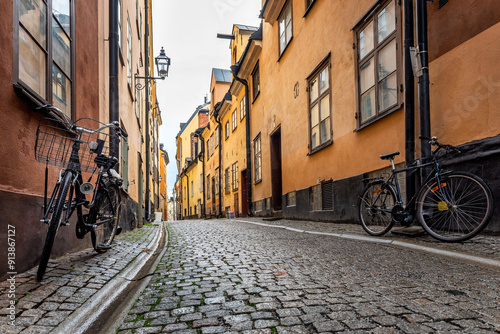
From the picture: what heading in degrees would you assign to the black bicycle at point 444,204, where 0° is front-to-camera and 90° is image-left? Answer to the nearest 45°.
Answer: approximately 315°

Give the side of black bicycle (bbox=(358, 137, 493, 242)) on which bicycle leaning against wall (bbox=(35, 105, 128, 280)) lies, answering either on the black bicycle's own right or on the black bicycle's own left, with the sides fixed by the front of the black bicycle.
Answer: on the black bicycle's own right
